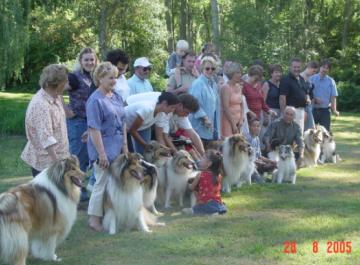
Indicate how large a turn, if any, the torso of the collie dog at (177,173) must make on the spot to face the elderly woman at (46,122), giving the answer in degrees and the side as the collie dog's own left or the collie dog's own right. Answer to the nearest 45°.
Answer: approximately 90° to the collie dog's own right

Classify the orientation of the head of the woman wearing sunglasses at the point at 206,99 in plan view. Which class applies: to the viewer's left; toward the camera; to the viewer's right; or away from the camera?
toward the camera

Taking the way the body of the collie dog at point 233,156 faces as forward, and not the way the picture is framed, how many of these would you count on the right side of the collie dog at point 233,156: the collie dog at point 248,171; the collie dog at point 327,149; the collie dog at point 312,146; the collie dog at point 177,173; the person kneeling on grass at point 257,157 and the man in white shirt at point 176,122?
2

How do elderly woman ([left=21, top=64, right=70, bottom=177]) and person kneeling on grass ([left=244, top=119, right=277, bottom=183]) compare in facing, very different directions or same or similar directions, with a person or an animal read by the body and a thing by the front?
same or similar directions

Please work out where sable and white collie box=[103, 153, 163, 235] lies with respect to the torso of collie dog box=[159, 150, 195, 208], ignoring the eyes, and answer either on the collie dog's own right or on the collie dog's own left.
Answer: on the collie dog's own right

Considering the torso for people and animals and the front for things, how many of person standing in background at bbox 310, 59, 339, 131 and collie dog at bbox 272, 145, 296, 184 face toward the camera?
2

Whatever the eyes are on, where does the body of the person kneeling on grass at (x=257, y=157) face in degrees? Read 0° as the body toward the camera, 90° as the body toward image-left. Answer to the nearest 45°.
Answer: approximately 315°

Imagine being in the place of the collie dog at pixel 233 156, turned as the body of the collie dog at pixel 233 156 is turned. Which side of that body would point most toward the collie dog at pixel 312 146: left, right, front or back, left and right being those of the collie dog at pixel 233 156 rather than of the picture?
left

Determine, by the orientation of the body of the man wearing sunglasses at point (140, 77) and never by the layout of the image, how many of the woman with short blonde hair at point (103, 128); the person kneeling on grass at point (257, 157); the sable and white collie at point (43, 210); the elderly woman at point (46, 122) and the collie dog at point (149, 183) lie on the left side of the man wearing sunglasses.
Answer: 1

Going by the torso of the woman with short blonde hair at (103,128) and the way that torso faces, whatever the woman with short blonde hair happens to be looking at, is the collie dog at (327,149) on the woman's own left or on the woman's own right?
on the woman's own left

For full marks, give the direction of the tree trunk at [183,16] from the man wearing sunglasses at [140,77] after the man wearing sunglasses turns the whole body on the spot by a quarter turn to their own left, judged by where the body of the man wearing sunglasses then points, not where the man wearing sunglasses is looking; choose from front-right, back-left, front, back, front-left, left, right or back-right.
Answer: front-left

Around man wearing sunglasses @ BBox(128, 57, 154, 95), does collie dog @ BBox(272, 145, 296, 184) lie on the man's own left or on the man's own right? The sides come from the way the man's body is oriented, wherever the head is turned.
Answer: on the man's own left

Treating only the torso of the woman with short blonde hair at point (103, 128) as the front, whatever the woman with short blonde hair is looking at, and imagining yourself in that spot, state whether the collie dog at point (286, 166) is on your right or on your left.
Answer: on your left

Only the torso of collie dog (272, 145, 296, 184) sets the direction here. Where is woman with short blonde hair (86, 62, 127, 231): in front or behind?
in front

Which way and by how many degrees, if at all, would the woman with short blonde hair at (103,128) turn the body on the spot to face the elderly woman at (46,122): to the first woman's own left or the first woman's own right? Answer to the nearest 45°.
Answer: approximately 90° to the first woman's own right
